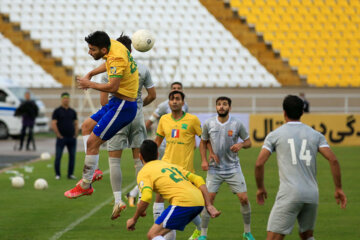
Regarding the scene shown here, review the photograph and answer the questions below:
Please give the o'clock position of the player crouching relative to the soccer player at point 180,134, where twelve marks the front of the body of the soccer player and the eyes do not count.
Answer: The player crouching is roughly at 12 o'clock from the soccer player.

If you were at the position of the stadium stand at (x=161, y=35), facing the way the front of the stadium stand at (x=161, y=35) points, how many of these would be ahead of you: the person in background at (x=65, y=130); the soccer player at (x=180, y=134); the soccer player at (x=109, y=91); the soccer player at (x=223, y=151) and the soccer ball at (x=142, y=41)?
5

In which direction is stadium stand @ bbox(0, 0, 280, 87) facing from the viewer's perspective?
toward the camera

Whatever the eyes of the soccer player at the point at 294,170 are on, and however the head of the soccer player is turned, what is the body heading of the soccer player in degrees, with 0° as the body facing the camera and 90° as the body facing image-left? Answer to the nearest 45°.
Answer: approximately 180°

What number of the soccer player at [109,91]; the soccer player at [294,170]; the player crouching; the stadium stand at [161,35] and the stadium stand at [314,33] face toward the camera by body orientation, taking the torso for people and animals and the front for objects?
2

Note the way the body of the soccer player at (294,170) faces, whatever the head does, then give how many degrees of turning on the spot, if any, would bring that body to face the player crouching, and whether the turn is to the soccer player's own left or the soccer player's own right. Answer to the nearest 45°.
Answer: approximately 90° to the soccer player's own left

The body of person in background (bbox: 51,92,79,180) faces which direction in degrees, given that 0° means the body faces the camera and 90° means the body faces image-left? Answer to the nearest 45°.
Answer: approximately 0°

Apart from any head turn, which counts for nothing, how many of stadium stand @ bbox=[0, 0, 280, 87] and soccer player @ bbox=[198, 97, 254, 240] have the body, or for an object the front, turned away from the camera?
0

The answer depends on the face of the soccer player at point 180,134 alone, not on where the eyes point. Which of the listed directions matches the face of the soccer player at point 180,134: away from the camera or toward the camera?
toward the camera

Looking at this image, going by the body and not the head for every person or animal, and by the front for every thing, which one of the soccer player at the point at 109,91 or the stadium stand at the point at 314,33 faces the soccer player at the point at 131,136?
the stadium stand

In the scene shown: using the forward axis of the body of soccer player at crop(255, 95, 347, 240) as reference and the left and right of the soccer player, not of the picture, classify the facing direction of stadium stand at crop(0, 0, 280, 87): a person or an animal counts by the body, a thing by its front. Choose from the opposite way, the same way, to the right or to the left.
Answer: the opposite way

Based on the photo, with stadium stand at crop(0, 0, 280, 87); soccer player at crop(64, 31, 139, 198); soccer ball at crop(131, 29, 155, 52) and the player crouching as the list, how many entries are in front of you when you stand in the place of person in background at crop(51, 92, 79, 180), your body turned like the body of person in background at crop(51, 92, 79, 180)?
3

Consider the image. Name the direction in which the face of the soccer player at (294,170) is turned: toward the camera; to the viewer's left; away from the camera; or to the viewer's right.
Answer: away from the camera

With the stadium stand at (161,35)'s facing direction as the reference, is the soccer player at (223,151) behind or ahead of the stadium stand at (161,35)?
ahead

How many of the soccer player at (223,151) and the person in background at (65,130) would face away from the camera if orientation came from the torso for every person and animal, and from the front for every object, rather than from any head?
0
